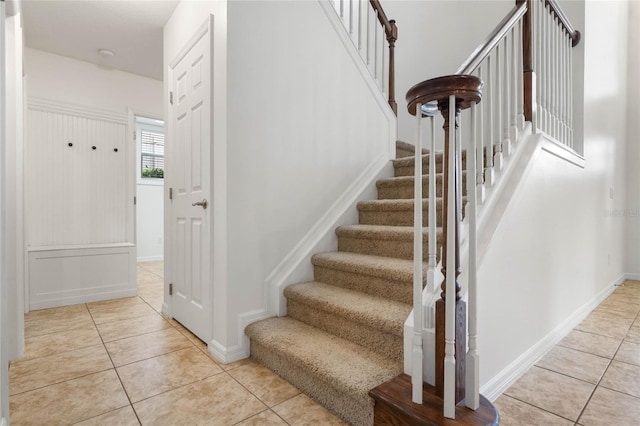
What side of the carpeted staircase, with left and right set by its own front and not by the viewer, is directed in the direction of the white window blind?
right

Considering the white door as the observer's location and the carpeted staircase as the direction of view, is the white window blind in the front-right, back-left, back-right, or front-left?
back-left

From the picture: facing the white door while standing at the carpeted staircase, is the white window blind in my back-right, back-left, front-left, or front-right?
front-right

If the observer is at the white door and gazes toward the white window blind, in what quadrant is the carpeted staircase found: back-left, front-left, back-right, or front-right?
back-right

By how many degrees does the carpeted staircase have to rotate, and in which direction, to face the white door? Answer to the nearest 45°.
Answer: approximately 45° to its right

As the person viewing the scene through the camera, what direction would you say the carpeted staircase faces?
facing the viewer and to the left of the viewer
